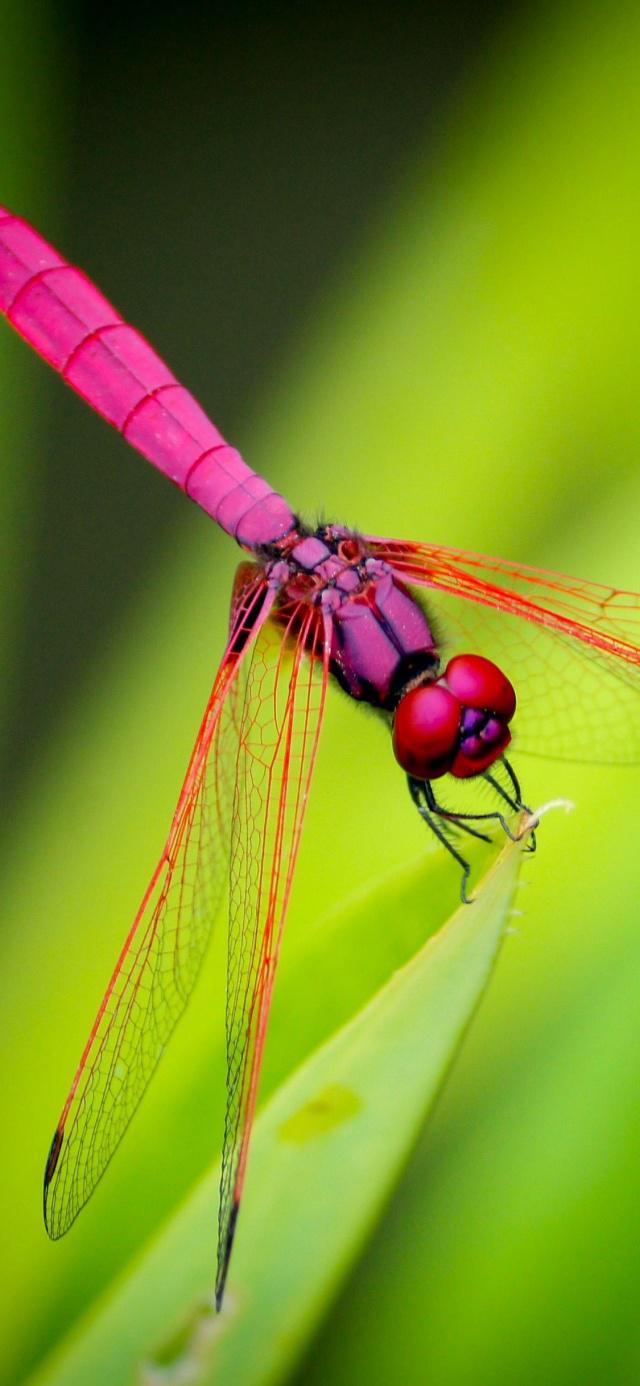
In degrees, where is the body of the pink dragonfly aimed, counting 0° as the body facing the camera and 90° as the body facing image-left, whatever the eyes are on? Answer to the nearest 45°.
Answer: approximately 315°
